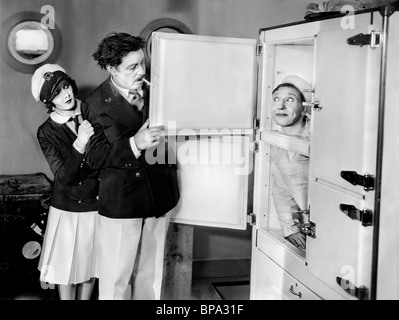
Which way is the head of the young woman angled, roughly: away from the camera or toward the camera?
toward the camera

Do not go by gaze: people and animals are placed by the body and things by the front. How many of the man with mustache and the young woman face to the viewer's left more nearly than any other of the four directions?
0

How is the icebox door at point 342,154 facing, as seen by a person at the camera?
facing the viewer and to the left of the viewer

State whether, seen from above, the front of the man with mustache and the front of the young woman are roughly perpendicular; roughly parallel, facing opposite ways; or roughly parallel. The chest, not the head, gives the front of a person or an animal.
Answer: roughly parallel

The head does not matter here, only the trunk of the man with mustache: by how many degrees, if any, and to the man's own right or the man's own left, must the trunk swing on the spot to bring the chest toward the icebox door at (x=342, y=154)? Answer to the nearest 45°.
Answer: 0° — they already face it

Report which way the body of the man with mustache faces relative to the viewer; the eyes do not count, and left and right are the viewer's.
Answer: facing the viewer and to the right of the viewer
